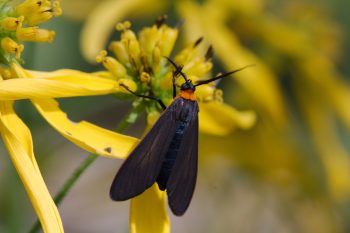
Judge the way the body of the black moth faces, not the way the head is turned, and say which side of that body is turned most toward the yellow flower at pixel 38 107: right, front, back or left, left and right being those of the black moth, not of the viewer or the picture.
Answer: left

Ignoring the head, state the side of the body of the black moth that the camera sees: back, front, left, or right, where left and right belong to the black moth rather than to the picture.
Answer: back
